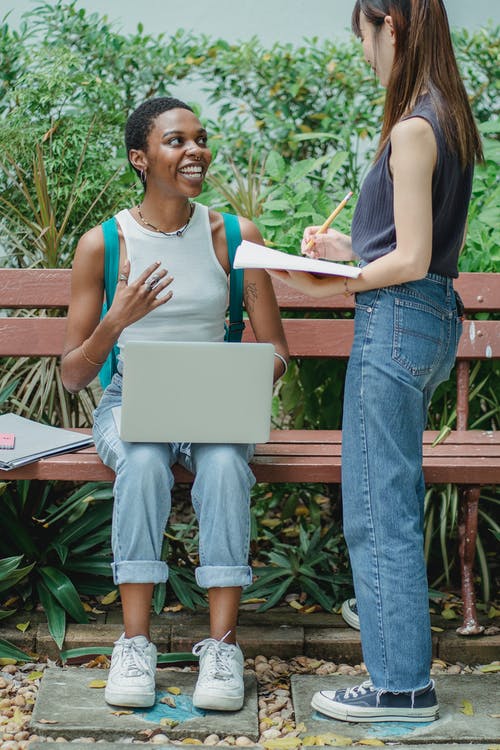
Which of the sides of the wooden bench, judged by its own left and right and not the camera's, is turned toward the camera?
front

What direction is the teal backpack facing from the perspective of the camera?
away from the camera

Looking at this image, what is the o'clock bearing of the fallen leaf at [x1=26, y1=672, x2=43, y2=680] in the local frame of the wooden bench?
The fallen leaf is roughly at 2 o'clock from the wooden bench.

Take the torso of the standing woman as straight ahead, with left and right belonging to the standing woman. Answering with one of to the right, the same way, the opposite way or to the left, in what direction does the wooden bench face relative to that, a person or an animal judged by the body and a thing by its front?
to the left

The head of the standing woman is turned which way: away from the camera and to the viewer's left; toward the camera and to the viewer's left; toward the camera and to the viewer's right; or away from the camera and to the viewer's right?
away from the camera and to the viewer's left

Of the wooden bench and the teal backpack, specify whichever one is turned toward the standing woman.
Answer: the wooden bench

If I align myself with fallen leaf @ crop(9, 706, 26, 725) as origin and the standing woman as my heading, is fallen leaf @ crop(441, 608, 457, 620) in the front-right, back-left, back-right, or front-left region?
front-left

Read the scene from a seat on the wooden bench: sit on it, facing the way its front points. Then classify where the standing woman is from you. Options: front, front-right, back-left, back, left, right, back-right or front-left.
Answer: front

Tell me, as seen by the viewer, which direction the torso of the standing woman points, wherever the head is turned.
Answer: to the viewer's left
